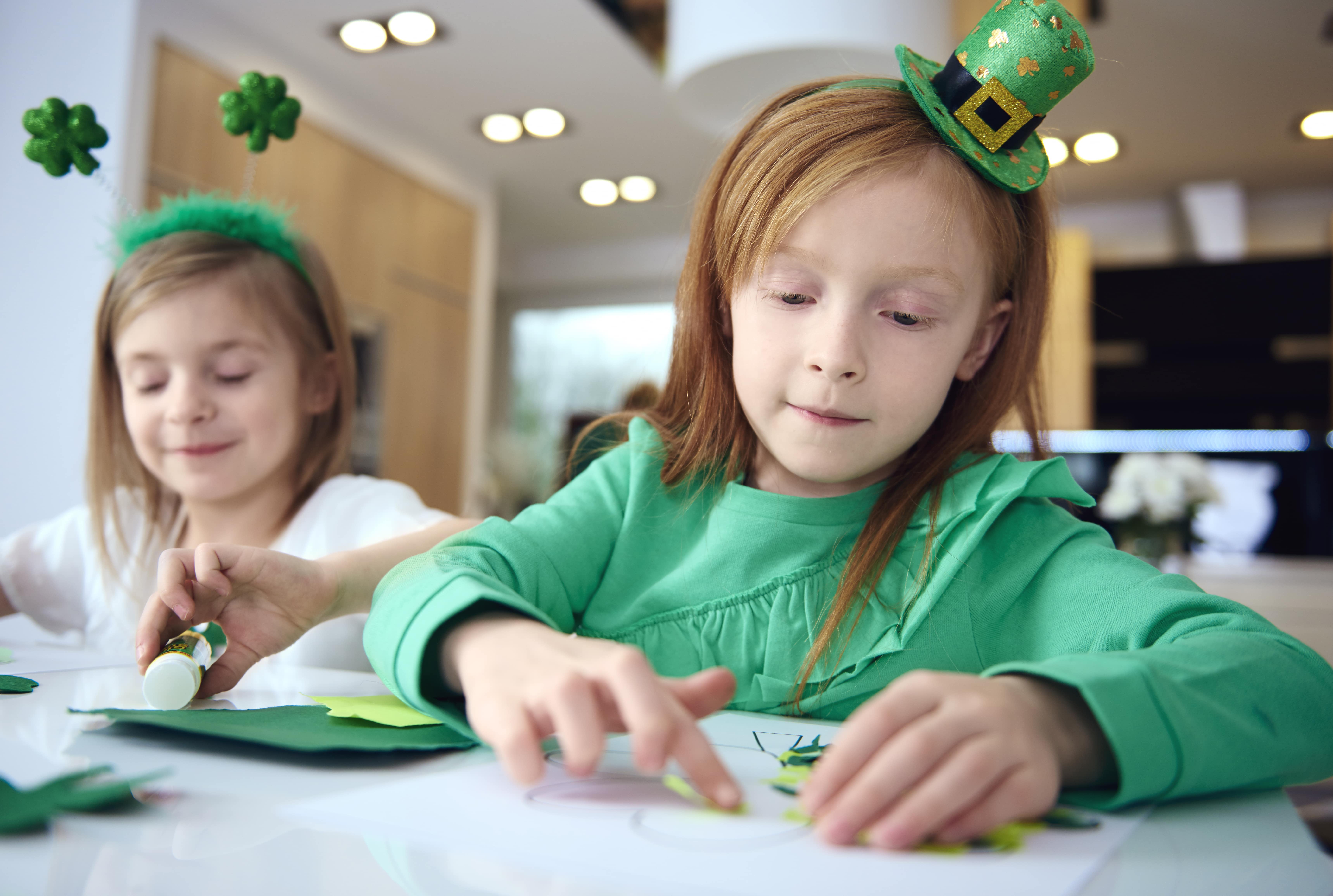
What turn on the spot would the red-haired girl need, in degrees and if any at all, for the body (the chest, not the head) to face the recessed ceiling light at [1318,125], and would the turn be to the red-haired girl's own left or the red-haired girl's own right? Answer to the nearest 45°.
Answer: approximately 135° to the red-haired girl's own left

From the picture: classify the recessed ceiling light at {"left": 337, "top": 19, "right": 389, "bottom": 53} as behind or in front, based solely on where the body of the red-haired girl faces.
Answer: behind

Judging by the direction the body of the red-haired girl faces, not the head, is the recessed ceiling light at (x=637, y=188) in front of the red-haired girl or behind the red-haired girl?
behind

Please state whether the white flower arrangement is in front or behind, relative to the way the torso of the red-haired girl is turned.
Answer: behind

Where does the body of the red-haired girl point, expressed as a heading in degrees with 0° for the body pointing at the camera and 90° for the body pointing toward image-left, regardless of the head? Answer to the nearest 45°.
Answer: approximately 0°

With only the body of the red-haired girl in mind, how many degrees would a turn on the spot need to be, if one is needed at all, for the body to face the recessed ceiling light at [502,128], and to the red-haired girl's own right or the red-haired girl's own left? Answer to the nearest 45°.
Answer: approximately 180°
